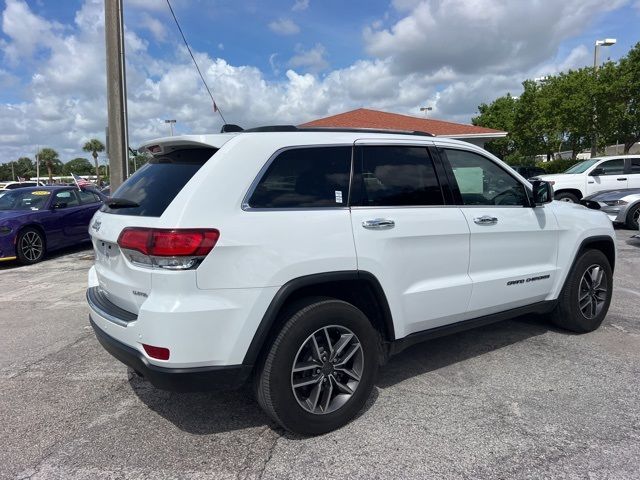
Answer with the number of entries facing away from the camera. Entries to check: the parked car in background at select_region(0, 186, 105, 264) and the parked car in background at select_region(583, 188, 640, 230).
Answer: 0

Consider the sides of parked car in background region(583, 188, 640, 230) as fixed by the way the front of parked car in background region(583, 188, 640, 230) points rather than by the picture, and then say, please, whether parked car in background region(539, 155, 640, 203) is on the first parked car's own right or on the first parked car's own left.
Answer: on the first parked car's own right

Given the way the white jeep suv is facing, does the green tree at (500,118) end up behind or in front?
in front

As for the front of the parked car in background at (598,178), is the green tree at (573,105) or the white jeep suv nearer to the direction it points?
the white jeep suv

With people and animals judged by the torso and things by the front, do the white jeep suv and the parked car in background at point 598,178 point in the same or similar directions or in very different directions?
very different directions

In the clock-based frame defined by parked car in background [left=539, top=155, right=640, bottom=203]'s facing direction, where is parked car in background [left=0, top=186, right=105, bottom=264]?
parked car in background [left=0, top=186, right=105, bottom=264] is roughly at 12 o'clock from parked car in background [left=539, top=155, right=640, bottom=203].

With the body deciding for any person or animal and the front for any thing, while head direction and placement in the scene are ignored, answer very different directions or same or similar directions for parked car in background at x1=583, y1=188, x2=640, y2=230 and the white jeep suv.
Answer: very different directions

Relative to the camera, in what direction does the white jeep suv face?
facing away from the viewer and to the right of the viewer

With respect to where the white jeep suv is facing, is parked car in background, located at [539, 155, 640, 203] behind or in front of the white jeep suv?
in front
